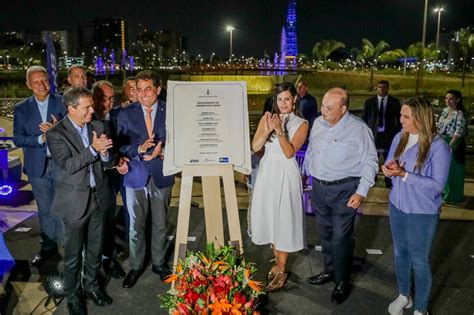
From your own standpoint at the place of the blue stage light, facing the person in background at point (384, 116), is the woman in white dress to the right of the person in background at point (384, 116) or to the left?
right

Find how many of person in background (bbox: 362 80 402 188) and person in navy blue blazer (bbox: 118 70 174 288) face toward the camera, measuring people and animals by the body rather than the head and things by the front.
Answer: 2

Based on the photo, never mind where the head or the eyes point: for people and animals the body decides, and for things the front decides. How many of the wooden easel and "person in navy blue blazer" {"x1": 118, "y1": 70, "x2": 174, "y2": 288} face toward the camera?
2

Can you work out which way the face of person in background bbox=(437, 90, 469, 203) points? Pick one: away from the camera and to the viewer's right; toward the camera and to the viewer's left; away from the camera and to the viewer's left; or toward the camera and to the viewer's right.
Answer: toward the camera and to the viewer's left

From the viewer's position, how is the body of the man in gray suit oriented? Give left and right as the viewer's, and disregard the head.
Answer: facing the viewer and to the right of the viewer

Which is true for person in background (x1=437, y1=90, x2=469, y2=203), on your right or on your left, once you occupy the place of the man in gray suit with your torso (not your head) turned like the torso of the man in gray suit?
on your left

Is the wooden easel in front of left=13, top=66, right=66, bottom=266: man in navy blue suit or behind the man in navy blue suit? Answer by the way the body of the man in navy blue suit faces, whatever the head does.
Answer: in front

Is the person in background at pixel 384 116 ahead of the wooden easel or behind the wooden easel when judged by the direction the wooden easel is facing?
behind

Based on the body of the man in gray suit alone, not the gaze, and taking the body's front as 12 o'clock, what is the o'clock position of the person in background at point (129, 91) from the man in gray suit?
The person in background is roughly at 8 o'clock from the man in gray suit.

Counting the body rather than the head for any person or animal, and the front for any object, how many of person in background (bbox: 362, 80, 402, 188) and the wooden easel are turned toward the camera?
2

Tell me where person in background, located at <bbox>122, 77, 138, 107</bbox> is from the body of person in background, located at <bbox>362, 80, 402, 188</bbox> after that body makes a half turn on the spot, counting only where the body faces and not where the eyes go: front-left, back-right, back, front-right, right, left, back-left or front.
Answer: back-left

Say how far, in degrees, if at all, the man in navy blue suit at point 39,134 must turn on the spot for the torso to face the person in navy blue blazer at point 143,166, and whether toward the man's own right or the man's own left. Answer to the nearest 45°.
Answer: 0° — they already face them
